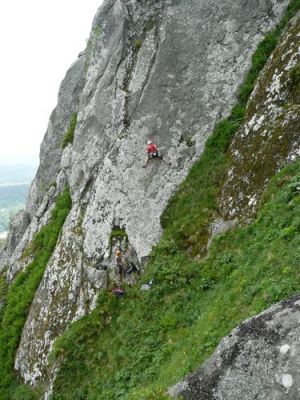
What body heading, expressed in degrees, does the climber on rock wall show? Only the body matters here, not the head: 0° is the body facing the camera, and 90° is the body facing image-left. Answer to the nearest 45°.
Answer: approximately 180°
